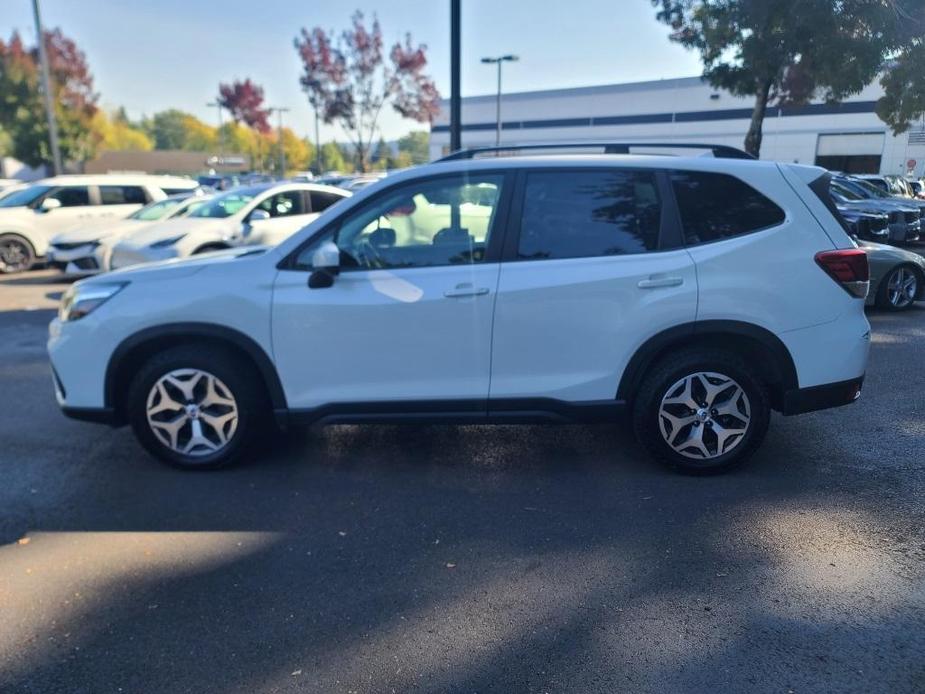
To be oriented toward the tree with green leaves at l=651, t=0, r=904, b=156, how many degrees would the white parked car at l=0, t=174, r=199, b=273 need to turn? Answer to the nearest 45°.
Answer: approximately 135° to its left

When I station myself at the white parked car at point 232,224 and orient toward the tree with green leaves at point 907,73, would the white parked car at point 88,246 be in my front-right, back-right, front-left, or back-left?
back-left

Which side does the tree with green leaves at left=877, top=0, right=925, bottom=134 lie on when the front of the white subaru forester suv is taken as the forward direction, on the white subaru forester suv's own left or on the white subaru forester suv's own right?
on the white subaru forester suv's own right

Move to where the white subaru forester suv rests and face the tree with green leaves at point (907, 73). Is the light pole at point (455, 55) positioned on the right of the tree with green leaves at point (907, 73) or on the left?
left

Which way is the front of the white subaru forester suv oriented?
to the viewer's left

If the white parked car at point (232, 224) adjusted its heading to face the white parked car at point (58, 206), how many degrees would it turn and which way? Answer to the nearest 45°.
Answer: approximately 90° to its right
